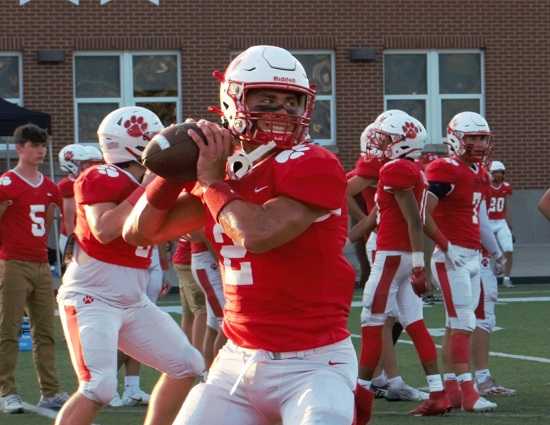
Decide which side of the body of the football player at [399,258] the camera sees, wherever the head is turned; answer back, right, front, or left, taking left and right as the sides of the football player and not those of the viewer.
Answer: left

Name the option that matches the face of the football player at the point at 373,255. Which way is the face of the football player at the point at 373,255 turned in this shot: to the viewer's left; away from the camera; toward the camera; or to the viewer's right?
to the viewer's left

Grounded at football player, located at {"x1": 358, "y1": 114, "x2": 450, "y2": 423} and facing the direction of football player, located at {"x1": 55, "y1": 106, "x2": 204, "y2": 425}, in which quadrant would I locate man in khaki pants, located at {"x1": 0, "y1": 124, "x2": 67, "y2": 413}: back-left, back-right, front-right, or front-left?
front-right
